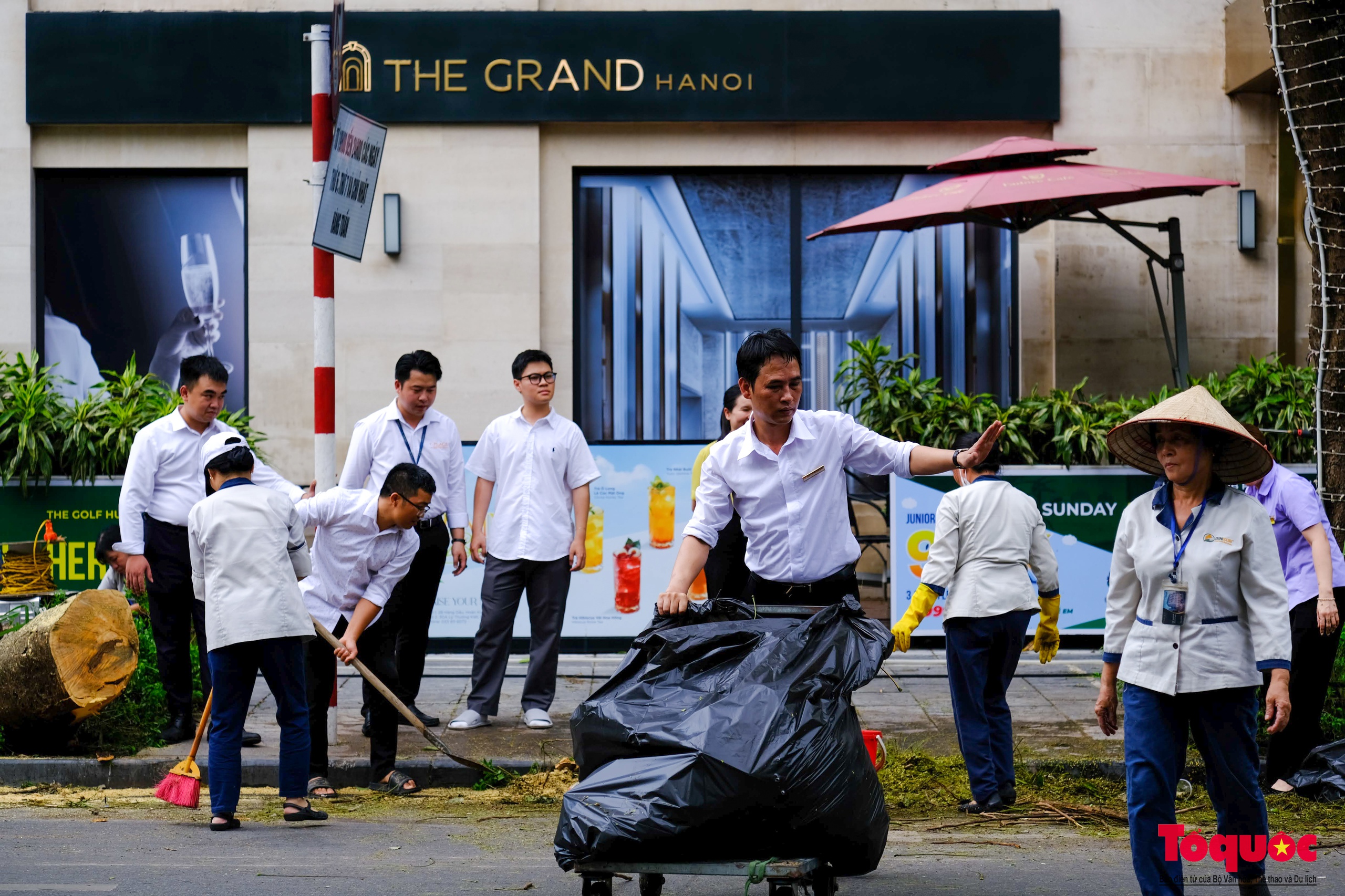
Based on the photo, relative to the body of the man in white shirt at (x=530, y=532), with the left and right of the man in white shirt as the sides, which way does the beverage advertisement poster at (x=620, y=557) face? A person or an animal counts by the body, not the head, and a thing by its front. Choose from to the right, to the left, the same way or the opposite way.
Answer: the same way

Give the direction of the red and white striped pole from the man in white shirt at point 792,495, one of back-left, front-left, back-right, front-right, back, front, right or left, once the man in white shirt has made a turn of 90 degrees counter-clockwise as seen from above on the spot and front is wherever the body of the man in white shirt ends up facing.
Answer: back-left

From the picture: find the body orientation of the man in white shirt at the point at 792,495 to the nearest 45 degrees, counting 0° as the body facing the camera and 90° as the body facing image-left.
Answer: approximately 0°

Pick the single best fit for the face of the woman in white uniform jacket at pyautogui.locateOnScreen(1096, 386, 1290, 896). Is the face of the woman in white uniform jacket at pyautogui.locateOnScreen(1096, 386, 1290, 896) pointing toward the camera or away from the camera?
toward the camera

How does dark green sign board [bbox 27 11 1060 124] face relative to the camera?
toward the camera

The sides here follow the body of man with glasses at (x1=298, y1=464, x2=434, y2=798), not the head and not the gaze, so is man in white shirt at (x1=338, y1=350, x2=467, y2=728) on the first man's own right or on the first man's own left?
on the first man's own left

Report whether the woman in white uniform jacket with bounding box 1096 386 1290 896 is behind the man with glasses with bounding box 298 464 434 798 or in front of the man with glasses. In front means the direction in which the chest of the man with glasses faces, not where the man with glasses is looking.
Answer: in front

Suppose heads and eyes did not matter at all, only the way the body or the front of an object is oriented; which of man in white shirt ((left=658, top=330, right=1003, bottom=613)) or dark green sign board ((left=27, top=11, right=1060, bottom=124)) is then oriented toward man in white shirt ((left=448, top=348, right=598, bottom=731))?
the dark green sign board

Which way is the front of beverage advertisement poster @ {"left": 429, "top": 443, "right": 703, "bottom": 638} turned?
toward the camera

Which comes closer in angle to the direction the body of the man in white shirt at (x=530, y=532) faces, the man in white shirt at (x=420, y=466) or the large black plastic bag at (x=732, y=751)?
the large black plastic bag

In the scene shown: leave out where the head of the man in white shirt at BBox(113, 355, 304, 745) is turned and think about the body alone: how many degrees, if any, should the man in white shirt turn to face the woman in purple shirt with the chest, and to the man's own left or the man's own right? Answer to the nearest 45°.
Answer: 0° — they already face them

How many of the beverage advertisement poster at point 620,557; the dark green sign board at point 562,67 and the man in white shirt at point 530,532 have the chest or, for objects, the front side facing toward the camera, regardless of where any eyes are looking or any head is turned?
3

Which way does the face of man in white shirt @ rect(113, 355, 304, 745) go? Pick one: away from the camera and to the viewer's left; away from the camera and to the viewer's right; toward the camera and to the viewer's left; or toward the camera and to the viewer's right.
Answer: toward the camera and to the viewer's right

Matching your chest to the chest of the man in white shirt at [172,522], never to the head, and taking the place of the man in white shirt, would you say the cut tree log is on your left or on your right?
on your right

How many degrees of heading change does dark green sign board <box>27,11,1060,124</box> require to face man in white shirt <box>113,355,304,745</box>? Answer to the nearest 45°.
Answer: approximately 45° to its right

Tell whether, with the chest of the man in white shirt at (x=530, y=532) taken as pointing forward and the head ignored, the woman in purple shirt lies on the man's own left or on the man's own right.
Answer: on the man's own left

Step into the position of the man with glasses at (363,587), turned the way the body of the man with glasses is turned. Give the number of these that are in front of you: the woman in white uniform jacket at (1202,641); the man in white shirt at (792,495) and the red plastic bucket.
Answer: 3
